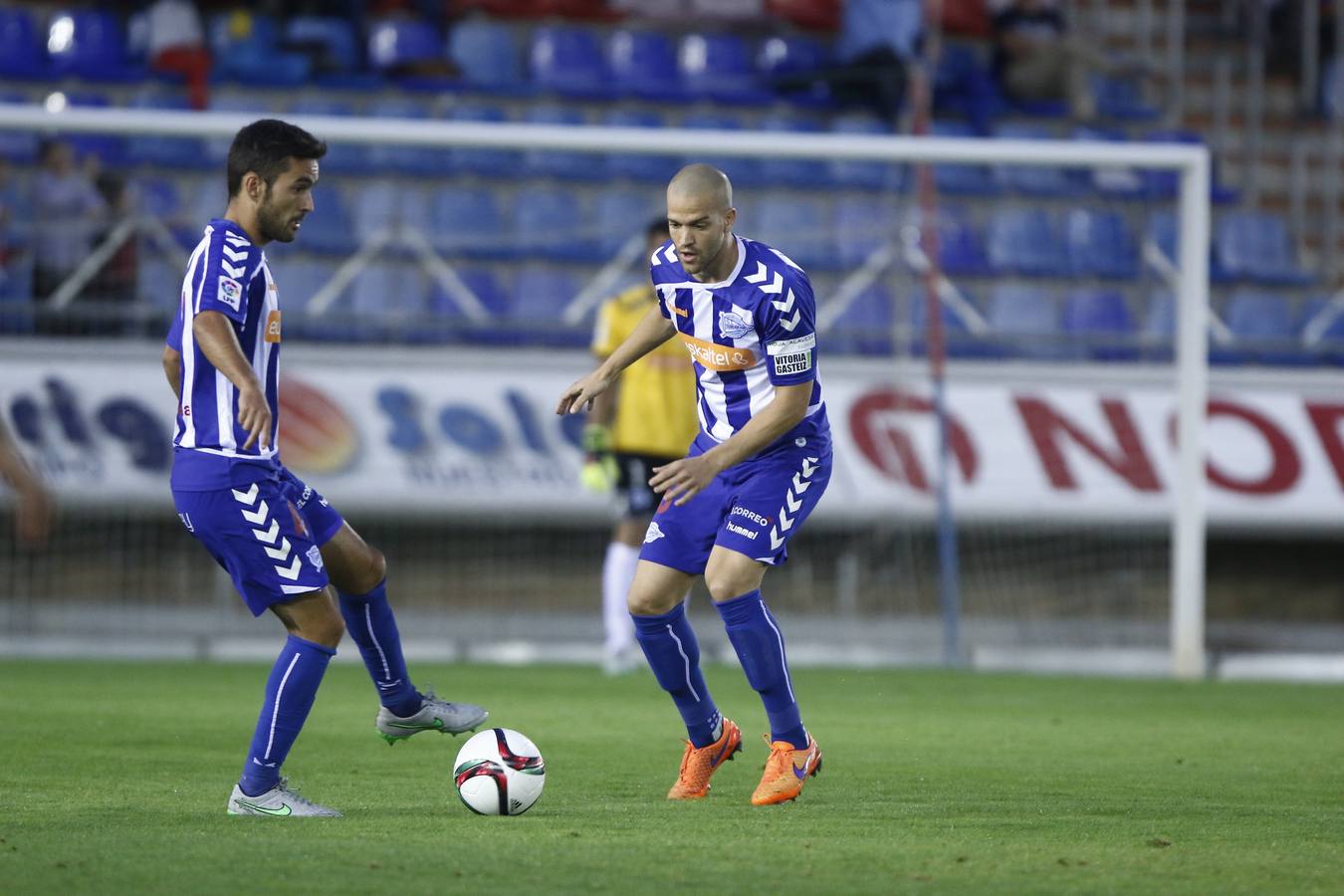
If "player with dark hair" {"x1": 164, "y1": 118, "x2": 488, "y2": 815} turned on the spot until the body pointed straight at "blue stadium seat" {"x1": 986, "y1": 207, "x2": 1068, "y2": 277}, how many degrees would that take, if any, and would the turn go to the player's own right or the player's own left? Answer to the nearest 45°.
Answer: approximately 45° to the player's own left

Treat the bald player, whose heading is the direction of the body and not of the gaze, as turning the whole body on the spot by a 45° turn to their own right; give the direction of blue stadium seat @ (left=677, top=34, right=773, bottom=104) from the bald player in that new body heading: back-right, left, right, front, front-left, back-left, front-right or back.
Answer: right

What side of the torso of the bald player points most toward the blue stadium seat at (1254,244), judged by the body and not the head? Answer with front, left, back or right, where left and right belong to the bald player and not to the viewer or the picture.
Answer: back

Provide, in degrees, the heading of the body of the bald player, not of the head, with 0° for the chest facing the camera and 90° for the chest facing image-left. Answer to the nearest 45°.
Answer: approximately 45°

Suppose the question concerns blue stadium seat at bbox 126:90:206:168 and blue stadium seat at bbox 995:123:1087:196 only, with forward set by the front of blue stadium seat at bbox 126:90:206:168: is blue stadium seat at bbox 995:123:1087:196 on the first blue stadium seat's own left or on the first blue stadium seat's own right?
on the first blue stadium seat's own left

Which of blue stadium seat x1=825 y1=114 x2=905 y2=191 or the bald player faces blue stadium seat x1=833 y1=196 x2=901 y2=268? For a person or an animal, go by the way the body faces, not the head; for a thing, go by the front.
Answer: blue stadium seat x1=825 y1=114 x2=905 y2=191

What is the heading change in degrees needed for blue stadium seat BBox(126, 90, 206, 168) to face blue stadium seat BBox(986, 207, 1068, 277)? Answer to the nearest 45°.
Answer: approximately 90° to its left

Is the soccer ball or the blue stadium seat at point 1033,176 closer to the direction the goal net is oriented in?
the soccer ball

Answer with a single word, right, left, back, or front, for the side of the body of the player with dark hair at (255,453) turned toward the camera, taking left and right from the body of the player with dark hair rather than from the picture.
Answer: right

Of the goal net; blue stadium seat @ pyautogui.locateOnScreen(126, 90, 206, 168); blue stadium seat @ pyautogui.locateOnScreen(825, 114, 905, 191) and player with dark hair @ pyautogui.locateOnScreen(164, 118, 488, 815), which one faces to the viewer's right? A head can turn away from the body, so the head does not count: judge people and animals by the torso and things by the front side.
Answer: the player with dark hair

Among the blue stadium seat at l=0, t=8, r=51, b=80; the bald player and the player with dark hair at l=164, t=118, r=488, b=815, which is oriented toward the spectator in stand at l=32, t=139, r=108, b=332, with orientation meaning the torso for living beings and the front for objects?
the blue stadium seat

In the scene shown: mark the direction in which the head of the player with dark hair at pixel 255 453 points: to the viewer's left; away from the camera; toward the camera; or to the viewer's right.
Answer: to the viewer's right
